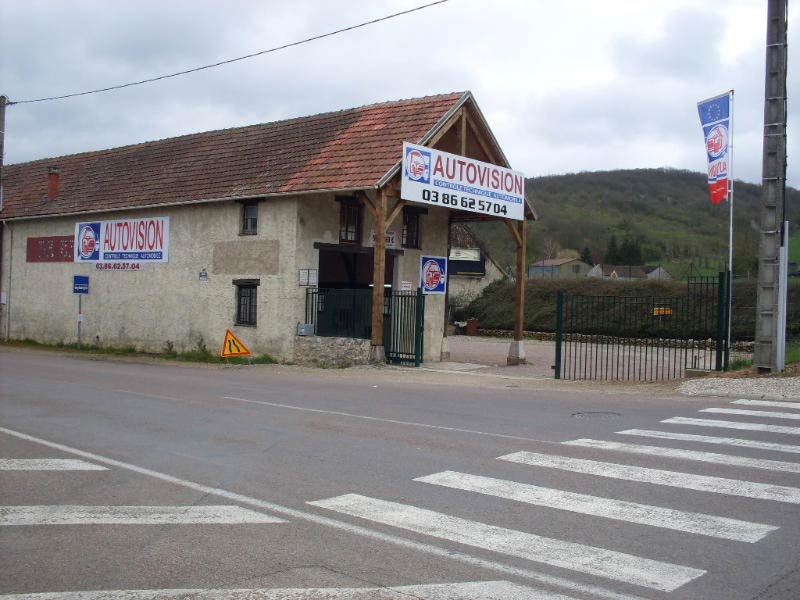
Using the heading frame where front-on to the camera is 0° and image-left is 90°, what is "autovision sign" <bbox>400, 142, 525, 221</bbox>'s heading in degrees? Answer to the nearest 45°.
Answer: approximately 315°

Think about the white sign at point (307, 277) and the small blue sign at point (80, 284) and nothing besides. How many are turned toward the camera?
2

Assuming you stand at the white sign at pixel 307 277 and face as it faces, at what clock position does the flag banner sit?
The flag banner is roughly at 10 o'clock from the white sign.

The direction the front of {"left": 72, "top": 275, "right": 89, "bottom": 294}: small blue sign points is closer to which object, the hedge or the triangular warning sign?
the triangular warning sign

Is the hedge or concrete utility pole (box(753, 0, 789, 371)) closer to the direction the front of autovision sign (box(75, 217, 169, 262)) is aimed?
the concrete utility pole

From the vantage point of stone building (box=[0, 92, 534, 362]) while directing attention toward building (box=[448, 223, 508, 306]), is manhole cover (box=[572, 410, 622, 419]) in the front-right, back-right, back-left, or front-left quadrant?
back-right

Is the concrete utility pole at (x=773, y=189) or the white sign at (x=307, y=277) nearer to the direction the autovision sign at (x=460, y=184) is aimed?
the concrete utility pole

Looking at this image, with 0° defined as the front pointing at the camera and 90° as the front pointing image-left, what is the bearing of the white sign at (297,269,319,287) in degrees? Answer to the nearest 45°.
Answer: approximately 0°

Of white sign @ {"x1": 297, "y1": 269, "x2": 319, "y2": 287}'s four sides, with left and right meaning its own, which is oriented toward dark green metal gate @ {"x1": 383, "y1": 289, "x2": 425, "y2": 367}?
left

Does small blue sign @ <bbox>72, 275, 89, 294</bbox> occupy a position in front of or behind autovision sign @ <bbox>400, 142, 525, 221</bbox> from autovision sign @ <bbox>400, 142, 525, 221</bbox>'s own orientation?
behind

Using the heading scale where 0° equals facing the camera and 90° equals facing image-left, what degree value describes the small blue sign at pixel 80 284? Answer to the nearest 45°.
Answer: approximately 0°

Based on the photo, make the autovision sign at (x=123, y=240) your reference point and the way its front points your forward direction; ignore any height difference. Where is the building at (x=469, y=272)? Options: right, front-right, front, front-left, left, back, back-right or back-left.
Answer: back

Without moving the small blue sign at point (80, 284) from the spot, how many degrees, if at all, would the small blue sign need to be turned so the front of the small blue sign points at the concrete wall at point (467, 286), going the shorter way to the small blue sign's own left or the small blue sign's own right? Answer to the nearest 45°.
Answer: approximately 135° to the small blue sign's own left
